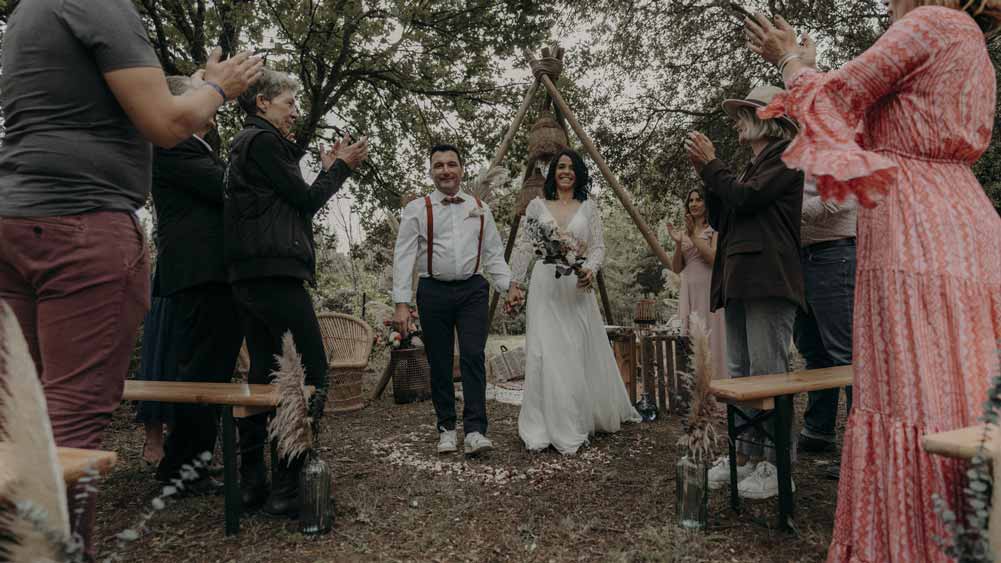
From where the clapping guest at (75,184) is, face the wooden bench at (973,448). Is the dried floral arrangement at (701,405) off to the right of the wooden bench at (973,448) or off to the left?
left

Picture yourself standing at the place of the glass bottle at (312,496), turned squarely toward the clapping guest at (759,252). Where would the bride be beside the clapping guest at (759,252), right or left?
left

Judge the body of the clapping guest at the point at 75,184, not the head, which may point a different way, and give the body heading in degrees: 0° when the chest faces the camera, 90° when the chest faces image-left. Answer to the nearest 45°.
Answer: approximately 225°

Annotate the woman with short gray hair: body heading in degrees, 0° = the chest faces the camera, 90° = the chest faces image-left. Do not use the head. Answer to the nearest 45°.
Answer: approximately 270°

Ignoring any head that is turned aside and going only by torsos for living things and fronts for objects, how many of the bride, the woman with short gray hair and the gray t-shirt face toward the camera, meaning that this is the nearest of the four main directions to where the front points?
1

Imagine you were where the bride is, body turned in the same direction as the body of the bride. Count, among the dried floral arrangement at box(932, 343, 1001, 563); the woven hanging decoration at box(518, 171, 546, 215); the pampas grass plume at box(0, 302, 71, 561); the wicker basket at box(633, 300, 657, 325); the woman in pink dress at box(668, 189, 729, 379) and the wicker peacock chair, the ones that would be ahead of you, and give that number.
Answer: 2

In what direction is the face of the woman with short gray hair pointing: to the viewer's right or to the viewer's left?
to the viewer's right

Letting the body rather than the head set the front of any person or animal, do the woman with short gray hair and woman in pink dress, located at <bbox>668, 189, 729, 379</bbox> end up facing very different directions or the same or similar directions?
very different directions

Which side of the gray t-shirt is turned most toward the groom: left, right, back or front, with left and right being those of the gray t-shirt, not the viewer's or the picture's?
front

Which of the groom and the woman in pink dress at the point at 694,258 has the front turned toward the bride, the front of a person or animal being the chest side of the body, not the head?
the woman in pink dress

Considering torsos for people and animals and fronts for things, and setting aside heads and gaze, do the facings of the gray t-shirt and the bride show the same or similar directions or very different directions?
very different directions

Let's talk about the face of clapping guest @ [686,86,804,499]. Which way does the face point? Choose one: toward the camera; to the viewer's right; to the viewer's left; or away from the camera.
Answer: to the viewer's left

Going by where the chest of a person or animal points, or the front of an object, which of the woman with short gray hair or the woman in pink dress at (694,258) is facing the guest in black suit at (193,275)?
the woman in pink dress
